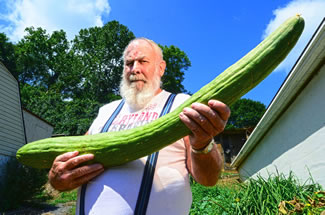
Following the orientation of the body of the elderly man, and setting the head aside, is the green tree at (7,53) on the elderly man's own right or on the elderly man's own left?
on the elderly man's own right

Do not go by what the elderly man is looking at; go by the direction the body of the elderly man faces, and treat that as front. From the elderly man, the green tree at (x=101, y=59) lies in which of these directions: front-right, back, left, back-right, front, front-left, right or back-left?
back-right

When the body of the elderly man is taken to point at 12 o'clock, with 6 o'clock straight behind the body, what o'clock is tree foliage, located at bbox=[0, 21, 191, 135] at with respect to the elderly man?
The tree foliage is roughly at 4 o'clock from the elderly man.

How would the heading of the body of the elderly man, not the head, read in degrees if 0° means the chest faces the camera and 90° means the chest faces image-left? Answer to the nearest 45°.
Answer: approximately 45°

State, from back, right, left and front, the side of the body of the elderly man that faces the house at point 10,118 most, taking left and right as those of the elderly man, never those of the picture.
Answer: right

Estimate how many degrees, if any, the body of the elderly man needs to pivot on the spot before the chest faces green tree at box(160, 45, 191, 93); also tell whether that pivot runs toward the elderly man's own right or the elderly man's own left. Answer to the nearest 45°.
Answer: approximately 135° to the elderly man's own right
